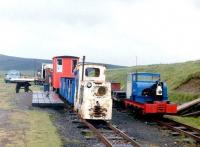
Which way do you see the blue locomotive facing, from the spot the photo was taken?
facing the viewer and to the right of the viewer

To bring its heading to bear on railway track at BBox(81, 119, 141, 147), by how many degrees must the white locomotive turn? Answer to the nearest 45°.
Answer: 0° — it already faces it

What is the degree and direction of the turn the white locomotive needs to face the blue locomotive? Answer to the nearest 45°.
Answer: approximately 135° to its left

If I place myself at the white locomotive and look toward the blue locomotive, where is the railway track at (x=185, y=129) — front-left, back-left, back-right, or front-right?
front-right

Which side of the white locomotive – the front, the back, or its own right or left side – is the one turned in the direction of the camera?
front

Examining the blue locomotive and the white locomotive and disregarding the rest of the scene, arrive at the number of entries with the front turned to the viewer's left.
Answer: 0

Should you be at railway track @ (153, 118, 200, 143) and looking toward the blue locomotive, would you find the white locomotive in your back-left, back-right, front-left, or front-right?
front-left

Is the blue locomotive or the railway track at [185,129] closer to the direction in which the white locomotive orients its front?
the railway track

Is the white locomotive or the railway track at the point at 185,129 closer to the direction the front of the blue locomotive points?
the railway track

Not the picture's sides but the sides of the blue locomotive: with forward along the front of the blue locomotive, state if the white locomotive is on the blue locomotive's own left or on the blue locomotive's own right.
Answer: on the blue locomotive's own right

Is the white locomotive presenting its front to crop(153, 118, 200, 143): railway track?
no

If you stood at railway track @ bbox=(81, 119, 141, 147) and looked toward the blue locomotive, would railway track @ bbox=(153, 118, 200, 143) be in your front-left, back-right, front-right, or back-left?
front-right

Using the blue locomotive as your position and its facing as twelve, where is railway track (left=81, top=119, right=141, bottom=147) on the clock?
The railway track is roughly at 2 o'clock from the blue locomotive.
